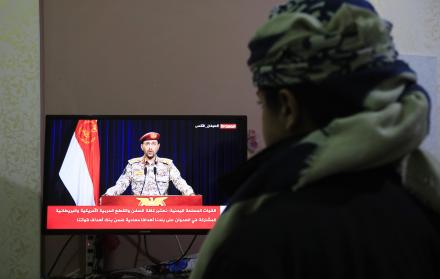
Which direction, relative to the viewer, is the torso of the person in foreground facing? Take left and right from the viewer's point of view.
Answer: facing away from the viewer and to the left of the viewer

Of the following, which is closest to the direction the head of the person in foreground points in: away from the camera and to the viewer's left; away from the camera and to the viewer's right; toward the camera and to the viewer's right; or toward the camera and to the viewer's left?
away from the camera and to the viewer's left
